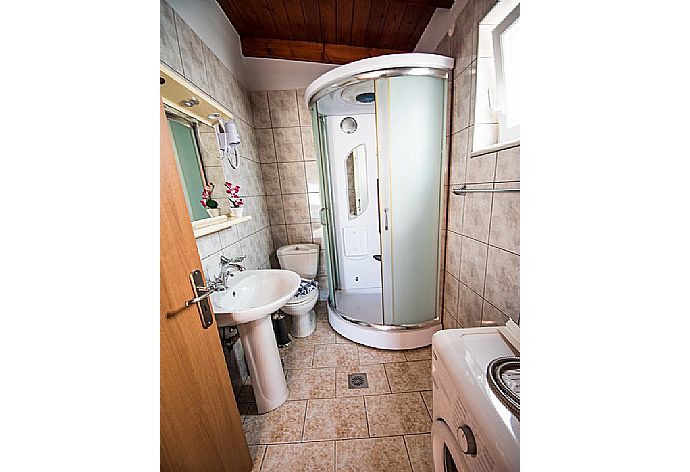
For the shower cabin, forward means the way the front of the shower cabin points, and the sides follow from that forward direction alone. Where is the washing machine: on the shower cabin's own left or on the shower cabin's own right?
on the shower cabin's own left

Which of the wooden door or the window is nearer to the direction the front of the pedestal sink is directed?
the window

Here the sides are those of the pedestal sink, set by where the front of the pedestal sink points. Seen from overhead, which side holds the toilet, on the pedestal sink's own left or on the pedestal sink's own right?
on the pedestal sink's own left

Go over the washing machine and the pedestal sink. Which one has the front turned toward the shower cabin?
the pedestal sink

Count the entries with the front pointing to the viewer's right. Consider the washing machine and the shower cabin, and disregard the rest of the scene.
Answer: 0

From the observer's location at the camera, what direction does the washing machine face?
facing the viewer and to the left of the viewer

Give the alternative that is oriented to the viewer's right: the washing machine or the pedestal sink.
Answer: the pedestal sink

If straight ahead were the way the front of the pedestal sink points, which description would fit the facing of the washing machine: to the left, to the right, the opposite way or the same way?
the opposite way

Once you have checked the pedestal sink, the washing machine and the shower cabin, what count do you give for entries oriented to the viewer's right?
1

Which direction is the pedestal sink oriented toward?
to the viewer's right

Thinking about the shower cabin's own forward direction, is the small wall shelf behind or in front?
in front

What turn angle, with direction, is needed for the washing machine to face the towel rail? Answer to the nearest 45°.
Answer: approximately 135° to its right

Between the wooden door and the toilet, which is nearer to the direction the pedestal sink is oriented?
the toilet

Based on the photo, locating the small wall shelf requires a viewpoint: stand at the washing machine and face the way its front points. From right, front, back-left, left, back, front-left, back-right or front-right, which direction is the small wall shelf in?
front-right

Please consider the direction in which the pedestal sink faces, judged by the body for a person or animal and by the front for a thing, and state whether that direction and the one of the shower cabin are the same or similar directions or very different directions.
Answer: very different directions

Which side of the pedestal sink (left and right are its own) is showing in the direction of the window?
front
